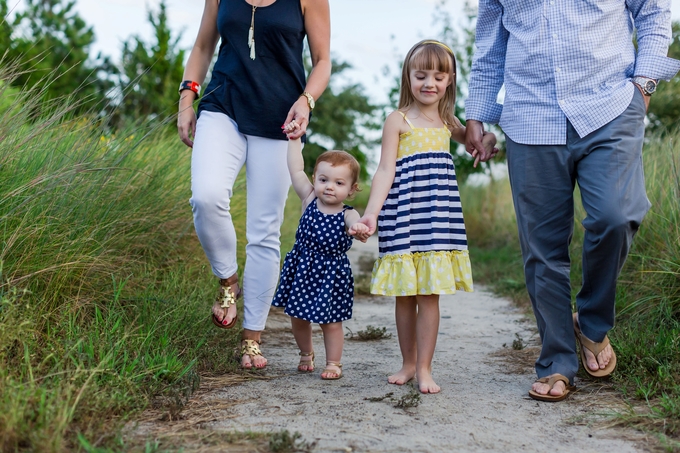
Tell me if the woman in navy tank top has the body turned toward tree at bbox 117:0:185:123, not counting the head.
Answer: no

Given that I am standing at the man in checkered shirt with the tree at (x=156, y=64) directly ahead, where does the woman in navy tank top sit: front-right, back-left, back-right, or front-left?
front-left

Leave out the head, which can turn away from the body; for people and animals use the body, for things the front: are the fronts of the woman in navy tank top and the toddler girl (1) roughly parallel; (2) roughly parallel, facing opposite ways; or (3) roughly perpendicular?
roughly parallel

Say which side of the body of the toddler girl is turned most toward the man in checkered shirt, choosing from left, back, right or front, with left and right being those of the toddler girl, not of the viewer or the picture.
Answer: left

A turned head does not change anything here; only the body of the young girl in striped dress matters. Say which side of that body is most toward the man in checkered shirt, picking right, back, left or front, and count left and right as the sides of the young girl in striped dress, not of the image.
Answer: left

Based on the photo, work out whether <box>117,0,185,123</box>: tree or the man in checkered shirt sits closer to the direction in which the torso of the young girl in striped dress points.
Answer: the man in checkered shirt

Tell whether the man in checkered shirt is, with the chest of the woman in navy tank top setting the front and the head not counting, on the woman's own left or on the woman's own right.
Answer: on the woman's own left

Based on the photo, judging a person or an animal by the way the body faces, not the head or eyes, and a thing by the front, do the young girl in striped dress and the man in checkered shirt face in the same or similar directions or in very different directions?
same or similar directions

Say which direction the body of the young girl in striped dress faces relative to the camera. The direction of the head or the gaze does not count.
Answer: toward the camera

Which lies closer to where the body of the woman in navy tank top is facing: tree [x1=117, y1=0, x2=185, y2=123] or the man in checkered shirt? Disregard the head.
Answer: the man in checkered shirt

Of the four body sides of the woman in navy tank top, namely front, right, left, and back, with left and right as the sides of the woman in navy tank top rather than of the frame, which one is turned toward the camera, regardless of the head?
front

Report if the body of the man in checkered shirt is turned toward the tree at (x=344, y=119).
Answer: no

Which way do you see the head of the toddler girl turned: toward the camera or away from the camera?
toward the camera

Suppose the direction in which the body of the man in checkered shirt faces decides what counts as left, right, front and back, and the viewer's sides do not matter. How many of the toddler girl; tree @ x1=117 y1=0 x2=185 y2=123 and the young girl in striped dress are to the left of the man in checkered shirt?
0
